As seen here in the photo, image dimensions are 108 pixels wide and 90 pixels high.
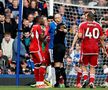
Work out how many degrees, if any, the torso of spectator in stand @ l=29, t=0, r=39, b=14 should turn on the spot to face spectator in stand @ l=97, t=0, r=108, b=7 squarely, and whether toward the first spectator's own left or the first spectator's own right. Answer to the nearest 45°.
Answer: approximately 90° to the first spectator's own left

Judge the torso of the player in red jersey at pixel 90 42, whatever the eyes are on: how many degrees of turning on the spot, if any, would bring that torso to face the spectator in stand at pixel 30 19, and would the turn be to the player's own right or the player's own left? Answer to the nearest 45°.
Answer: approximately 45° to the player's own left

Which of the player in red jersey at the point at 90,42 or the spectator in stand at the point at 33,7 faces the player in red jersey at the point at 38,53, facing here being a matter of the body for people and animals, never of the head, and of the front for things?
the spectator in stand

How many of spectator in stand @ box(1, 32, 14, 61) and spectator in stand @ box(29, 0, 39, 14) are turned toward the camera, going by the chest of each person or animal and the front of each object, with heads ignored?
2

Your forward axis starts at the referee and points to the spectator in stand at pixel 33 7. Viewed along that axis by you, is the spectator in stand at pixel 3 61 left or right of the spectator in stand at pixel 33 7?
left

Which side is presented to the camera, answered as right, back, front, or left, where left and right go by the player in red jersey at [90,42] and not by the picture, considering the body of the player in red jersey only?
back

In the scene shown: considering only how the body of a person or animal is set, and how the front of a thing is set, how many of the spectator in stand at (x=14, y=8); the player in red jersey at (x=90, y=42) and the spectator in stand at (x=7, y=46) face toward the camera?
2

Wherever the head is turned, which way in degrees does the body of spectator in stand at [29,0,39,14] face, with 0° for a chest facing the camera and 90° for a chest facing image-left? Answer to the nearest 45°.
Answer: approximately 0°
